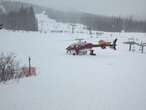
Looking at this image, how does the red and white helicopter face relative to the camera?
to the viewer's left
